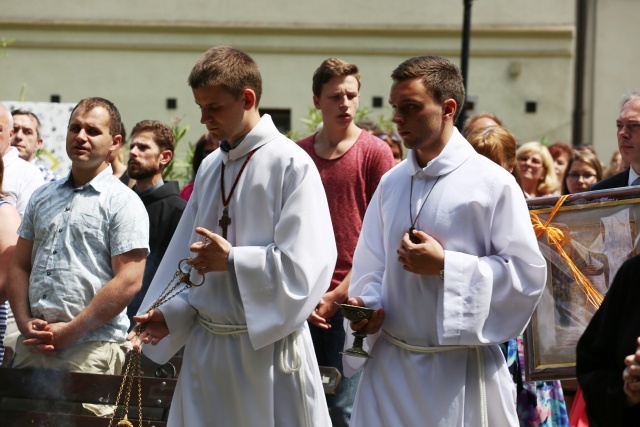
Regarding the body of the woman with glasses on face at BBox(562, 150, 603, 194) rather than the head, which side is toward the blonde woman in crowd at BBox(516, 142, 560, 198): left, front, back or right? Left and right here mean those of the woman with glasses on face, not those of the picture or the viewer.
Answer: right

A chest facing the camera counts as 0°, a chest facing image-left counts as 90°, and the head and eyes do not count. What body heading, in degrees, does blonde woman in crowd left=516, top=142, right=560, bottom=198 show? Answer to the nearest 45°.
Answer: approximately 45°

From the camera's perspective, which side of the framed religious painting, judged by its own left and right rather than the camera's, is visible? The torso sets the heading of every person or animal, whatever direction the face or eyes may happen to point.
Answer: front

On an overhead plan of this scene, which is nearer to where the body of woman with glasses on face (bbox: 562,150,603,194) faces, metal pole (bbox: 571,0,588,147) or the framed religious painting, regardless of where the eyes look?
the framed religious painting

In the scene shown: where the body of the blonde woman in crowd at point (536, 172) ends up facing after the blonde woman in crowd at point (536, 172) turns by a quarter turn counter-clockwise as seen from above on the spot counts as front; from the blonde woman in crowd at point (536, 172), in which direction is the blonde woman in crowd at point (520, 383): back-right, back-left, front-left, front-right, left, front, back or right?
front-right

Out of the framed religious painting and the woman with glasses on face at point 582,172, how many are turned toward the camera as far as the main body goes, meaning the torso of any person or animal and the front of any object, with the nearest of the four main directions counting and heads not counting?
2

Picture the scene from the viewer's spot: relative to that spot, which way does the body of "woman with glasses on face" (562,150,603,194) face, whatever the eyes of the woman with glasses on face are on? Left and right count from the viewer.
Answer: facing the viewer

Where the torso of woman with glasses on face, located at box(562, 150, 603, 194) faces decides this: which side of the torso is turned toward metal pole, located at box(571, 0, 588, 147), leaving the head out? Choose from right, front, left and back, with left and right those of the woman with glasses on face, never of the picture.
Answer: back

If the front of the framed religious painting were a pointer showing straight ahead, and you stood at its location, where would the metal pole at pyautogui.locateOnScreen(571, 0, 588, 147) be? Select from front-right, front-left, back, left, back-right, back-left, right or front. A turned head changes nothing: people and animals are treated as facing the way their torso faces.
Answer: back

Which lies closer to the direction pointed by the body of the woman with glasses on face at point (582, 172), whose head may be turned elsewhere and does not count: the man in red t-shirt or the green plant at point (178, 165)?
the man in red t-shirt

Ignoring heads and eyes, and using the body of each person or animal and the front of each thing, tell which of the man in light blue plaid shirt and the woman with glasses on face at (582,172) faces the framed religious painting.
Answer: the woman with glasses on face

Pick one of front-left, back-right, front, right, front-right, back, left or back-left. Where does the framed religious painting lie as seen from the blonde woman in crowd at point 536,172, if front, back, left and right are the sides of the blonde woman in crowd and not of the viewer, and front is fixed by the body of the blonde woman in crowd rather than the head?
front-left

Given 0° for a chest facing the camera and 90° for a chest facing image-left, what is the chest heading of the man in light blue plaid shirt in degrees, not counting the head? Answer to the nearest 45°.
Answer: approximately 45°

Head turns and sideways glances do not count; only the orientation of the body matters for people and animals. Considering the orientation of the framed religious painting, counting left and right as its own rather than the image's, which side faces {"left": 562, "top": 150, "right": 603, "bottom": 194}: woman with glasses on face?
back
